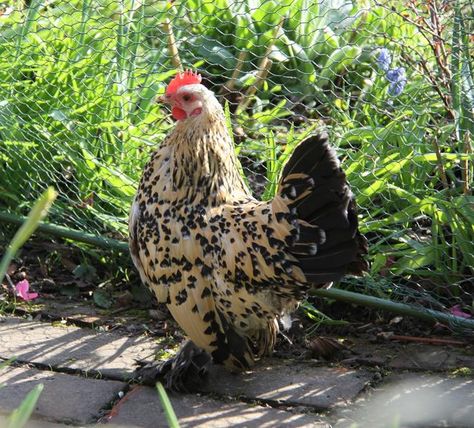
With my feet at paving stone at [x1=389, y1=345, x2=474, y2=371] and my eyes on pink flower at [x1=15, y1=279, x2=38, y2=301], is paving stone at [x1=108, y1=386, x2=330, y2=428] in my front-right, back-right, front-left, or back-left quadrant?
front-left

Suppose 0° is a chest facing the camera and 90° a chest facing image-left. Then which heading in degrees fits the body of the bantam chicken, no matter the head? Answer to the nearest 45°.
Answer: approximately 90°

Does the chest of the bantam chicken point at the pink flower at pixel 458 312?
no

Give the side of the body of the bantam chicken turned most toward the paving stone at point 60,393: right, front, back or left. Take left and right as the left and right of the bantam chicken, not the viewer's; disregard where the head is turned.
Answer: front

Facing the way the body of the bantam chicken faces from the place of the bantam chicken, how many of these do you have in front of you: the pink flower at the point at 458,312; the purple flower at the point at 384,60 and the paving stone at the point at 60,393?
1

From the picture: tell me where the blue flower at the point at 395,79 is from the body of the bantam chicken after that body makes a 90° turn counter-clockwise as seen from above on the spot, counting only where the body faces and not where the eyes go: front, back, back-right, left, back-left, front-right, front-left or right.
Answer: back-left

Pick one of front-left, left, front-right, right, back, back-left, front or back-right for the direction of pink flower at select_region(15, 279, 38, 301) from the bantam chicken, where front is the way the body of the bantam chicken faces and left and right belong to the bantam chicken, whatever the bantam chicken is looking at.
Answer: front-right

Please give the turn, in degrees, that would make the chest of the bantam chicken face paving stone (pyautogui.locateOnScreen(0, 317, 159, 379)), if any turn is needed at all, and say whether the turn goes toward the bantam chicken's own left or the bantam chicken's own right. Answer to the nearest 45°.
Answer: approximately 45° to the bantam chicken's own right

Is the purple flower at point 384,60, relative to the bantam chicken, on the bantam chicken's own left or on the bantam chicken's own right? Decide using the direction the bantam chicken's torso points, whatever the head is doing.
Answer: on the bantam chicken's own right

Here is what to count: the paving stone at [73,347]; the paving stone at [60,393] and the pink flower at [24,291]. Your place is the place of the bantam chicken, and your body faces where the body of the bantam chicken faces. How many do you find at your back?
0

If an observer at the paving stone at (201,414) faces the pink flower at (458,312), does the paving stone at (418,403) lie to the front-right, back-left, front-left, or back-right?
front-right

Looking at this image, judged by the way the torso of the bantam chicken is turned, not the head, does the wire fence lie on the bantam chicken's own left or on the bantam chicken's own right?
on the bantam chicken's own right
